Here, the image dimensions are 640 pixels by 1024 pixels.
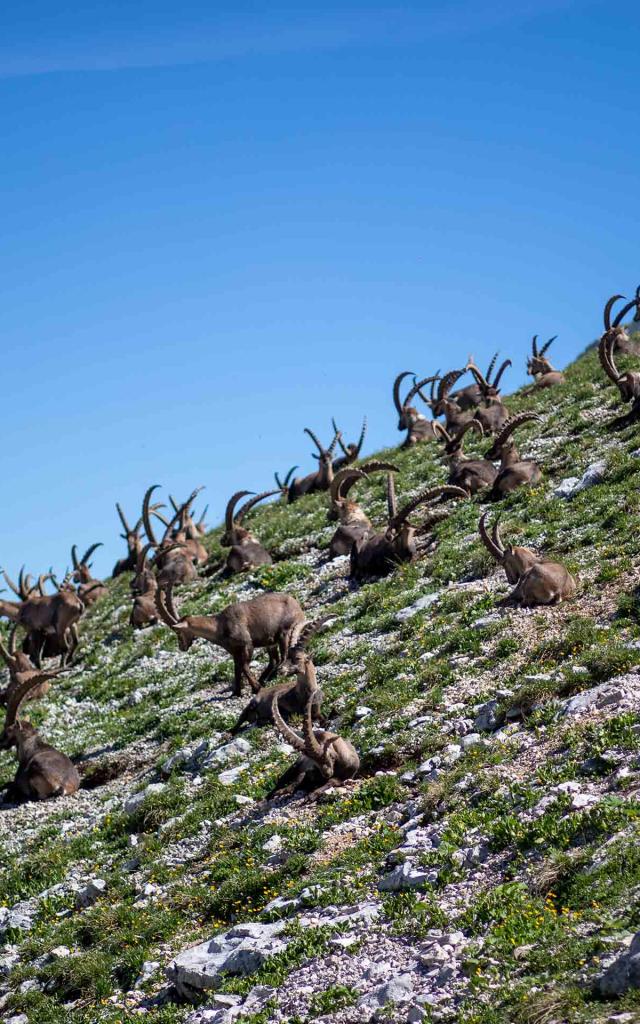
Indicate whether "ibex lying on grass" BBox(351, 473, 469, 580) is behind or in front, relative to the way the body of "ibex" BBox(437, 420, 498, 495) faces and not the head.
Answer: in front

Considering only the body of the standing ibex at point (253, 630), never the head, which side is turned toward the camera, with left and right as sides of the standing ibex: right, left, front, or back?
left

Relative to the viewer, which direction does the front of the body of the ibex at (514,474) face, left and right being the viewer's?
facing to the left of the viewer

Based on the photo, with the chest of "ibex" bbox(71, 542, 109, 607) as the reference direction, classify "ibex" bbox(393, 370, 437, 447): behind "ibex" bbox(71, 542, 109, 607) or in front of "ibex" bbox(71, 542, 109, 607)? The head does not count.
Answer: behind

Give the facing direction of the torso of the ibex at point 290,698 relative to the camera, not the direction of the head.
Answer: to the viewer's right

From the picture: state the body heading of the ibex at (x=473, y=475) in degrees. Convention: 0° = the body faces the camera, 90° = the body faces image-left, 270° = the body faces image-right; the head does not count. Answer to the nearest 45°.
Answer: approximately 45°

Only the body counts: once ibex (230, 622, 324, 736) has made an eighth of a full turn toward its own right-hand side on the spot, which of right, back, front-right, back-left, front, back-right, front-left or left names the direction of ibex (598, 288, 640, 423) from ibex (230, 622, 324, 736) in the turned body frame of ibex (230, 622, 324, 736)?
left

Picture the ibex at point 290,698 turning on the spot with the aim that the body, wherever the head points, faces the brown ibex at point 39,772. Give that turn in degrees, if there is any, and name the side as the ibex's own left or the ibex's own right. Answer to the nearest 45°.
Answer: approximately 135° to the ibex's own left

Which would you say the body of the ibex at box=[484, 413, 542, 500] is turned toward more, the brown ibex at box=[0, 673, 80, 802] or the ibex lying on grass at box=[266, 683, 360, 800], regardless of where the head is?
the brown ibex

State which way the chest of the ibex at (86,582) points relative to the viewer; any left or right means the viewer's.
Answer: facing the viewer and to the left of the viewer

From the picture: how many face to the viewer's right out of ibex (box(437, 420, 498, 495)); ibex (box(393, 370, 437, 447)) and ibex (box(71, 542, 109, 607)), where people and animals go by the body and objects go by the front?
0

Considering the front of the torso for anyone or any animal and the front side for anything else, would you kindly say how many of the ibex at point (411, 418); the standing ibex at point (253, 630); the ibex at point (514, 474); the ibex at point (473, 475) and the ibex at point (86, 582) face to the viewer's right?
0

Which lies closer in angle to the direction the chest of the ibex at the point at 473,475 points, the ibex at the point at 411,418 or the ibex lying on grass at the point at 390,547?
the ibex lying on grass

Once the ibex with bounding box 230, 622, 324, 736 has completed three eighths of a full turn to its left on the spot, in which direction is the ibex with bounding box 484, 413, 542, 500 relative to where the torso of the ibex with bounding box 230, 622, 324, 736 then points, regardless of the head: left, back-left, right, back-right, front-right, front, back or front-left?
right

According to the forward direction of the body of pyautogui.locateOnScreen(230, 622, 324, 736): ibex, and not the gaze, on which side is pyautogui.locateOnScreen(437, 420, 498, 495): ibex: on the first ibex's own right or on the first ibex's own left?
on the first ibex's own left

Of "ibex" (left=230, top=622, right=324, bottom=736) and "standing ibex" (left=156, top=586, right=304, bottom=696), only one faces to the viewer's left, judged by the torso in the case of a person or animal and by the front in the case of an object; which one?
the standing ibex

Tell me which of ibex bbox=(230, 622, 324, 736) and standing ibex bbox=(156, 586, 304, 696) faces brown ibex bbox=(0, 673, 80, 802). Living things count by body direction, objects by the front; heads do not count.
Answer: the standing ibex

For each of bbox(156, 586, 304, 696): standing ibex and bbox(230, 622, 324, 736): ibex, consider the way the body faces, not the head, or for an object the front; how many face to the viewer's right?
1
